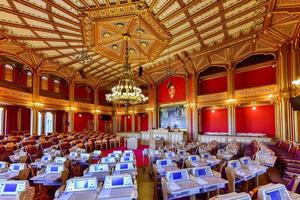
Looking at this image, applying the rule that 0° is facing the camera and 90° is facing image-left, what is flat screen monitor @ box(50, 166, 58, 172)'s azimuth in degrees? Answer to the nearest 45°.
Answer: approximately 0°

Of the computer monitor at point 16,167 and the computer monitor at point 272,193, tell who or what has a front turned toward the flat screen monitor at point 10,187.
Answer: the computer monitor at point 16,167

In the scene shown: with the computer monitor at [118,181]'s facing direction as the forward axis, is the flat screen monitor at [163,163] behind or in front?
behind

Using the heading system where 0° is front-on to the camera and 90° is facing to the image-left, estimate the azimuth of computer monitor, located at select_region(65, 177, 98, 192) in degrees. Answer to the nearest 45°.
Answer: approximately 0°

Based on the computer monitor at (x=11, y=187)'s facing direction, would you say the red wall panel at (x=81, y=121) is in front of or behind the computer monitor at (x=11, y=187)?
behind

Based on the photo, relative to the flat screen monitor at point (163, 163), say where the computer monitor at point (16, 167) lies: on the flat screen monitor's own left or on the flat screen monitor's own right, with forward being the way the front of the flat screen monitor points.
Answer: on the flat screen monitor's own right

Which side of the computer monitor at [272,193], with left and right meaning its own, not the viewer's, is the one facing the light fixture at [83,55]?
back

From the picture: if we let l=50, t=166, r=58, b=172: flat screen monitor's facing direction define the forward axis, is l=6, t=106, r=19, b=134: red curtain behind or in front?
behind
